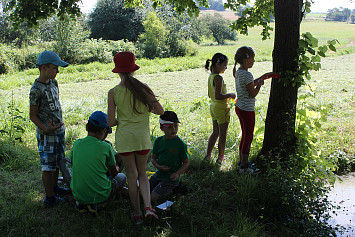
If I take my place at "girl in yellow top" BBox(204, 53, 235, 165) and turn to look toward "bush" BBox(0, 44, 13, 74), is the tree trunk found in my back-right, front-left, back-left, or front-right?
back-right

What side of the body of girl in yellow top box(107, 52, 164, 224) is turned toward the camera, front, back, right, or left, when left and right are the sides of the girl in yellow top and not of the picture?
back

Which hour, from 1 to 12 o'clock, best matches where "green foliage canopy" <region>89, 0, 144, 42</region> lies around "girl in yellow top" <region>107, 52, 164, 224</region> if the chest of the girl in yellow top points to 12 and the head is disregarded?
The green foliage canopy is roughly at 12 o'clock from the girl in yellow top.

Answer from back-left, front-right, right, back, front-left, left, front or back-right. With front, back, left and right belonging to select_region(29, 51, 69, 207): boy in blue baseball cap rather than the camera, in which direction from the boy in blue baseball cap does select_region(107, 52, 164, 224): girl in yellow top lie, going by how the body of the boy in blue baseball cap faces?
front

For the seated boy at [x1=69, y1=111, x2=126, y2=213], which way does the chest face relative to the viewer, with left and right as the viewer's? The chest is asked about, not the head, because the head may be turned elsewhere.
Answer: facing away from the viewer and to the right of the viewer

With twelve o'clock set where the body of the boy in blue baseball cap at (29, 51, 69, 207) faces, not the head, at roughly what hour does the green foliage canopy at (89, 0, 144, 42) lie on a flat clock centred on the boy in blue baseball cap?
The green foliage canopy is roughly at 8 o'clock from the boy in blue baseball cap.

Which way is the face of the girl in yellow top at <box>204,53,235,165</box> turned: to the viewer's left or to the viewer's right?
to the viewer's right

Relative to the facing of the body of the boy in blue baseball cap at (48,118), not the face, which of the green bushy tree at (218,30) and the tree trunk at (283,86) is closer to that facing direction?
the tree trunk

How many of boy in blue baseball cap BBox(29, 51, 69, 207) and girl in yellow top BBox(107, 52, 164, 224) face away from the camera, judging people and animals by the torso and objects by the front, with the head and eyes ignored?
1

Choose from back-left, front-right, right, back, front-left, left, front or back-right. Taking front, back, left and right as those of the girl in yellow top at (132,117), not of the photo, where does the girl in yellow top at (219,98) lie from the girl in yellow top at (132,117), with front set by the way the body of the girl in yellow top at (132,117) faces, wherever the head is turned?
front-right

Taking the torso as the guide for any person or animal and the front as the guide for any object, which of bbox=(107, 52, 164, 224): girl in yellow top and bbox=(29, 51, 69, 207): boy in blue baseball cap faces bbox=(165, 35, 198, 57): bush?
the girl in yellow top

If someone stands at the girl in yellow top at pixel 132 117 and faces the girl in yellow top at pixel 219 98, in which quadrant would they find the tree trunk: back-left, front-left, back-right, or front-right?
front-right

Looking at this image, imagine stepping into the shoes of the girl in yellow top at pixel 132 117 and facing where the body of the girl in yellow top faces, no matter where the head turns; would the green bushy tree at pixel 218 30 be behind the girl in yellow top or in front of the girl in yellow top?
in front

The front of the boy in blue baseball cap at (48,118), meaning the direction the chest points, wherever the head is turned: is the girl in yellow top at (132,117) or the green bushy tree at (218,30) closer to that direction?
the girl in yellow top

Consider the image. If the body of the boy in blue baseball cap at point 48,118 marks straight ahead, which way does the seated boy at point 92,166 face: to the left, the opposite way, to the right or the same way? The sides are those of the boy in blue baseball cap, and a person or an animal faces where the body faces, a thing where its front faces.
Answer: to the left

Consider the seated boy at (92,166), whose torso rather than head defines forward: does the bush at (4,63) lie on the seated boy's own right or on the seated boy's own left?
on the seated boy's own left

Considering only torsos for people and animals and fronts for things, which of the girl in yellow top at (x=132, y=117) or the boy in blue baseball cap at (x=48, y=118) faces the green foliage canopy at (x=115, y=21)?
the girl in yellow top
